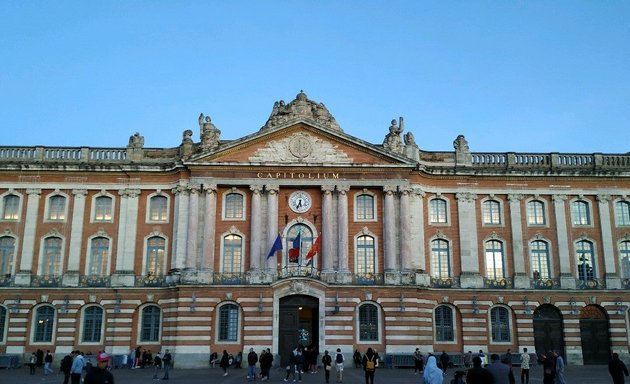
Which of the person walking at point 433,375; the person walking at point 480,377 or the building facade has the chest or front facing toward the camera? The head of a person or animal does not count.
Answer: the building facade

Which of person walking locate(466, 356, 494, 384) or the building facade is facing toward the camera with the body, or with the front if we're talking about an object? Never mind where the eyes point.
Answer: the building facade

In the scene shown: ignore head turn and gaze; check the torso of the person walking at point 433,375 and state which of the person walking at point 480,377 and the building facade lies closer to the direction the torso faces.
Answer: the building facade

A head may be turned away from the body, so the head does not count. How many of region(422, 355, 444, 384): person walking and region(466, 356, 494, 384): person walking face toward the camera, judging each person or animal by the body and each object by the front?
0

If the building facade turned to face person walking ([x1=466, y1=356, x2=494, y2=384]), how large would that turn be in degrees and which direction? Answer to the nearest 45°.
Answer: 0° — it already faces them

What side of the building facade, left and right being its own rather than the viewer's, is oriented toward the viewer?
front

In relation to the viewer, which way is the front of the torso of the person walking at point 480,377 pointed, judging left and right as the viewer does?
facing away from the viewer

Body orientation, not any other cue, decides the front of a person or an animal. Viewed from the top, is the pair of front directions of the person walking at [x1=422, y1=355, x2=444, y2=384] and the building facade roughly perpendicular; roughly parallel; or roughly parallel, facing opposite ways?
roughly parallel, facing opposite ways

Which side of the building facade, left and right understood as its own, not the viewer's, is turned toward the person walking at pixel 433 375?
front

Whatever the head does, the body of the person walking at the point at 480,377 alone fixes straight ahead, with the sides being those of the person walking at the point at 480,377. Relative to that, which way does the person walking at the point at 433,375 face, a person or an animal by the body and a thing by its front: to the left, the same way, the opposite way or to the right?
the same way

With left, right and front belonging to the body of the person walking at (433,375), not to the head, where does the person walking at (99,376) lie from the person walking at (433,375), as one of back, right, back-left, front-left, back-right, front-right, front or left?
back-left

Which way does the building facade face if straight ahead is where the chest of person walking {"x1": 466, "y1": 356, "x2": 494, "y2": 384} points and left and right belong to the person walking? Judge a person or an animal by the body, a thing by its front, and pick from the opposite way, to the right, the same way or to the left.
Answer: the opposite way

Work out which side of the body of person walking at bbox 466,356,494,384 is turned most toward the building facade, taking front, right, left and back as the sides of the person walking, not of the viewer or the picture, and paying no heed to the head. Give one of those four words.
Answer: front

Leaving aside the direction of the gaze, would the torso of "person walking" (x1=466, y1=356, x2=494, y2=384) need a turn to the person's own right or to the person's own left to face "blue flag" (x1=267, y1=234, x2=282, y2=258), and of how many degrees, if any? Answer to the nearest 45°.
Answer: approximately 45° to the person's own left

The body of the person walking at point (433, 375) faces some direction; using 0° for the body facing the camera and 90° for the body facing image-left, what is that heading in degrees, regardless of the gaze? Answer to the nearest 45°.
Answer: approximately 180°

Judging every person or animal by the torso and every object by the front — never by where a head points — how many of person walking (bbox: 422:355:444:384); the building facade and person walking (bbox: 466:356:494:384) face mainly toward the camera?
1
